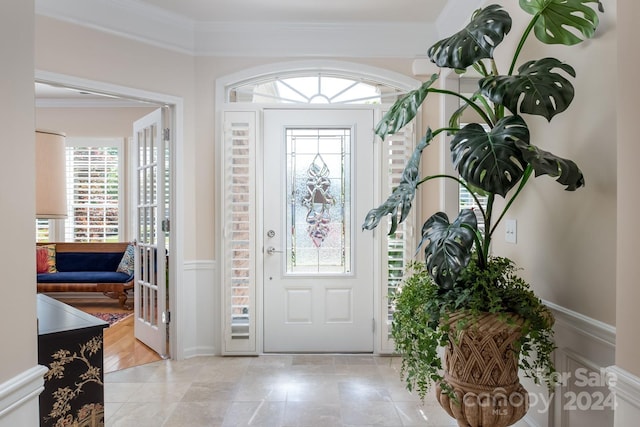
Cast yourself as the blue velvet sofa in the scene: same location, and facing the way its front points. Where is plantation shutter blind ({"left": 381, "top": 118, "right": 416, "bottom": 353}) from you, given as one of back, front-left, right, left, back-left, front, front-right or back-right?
front-left

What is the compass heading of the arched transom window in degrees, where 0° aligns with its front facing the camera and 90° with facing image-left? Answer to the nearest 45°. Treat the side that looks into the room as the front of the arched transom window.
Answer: approximately 0°

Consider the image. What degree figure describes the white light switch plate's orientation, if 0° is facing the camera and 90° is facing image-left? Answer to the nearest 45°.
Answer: approximately 45°

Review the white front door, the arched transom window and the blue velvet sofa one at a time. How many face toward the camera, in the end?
3

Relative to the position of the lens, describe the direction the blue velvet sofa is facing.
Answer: facing the viewer

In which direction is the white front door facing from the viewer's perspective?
toward the camera

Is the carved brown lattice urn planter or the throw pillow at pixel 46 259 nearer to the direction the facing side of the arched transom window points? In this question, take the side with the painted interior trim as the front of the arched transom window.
the carved brown lattice urn planter

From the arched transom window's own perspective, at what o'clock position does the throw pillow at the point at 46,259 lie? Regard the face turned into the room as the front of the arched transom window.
The throw pillow is roughly at 4 o'clock from the arched transom window.

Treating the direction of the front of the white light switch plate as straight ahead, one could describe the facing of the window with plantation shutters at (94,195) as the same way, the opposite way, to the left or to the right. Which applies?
to the left

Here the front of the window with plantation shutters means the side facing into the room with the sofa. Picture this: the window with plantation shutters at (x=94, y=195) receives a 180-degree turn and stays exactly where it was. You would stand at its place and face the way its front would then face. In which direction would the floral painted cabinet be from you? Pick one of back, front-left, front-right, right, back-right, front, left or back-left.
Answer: back

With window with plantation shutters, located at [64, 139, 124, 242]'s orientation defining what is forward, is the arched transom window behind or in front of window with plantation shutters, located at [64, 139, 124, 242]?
in front
